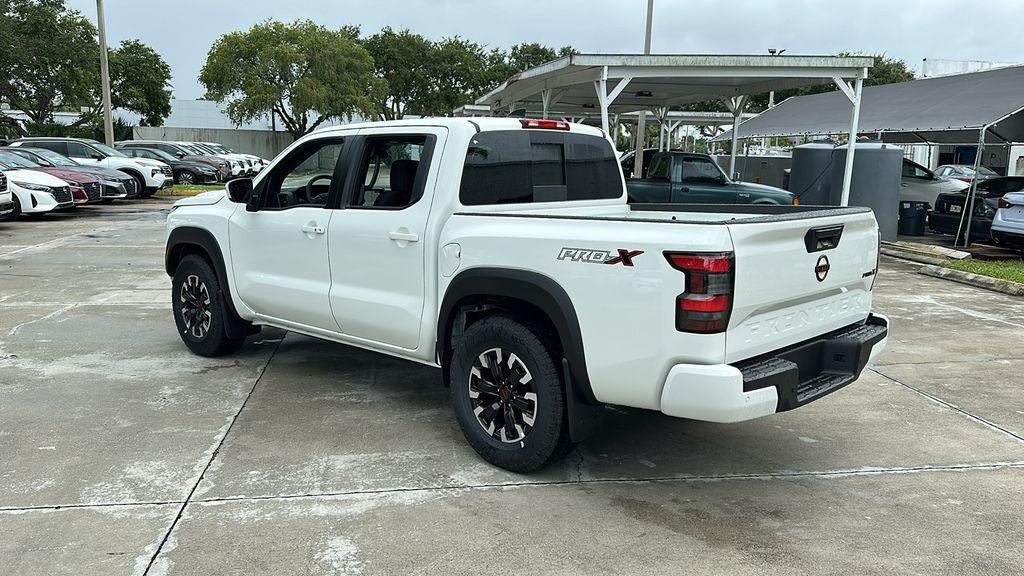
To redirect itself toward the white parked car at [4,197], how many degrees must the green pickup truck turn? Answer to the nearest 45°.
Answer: approximately 180°

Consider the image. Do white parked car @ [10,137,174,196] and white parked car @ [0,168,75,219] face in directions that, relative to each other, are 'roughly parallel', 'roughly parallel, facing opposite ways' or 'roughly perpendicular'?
roughly parallel

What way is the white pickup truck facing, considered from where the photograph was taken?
facing away from the viewer and to the left of the viewer

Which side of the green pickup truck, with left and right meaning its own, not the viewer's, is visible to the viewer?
right

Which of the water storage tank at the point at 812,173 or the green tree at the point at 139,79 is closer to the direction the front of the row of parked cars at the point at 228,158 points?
the water storage tank

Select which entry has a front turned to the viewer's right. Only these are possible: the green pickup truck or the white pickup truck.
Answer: the green pickup truck

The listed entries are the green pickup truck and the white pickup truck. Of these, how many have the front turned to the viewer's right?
1

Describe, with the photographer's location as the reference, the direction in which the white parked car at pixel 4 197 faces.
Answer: facing the viewer and to the right of the viewer

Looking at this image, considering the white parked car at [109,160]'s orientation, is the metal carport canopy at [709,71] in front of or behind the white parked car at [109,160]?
in front

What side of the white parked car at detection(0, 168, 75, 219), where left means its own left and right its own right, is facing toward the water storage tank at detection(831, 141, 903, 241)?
front

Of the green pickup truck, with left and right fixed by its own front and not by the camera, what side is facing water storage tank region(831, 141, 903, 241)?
front
